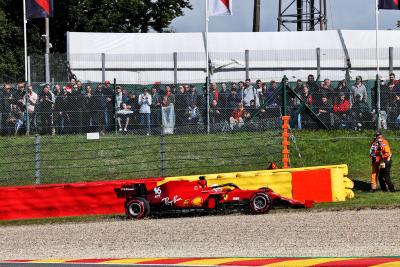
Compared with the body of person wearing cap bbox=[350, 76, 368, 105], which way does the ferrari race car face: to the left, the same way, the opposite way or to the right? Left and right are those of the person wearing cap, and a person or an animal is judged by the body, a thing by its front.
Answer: to the left

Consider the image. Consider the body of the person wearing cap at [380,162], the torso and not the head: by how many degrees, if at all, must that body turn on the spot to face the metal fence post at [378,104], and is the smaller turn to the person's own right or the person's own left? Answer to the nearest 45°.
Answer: approximately 135° to the person's own right

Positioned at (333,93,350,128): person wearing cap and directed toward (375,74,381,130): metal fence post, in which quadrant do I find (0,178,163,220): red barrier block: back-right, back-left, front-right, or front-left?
back-right

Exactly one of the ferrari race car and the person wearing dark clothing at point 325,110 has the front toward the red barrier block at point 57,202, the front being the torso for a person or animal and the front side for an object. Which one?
the person wearing dark clothing

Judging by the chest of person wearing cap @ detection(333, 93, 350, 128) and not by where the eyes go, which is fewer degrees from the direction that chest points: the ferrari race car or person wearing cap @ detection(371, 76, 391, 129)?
the ferrari race car

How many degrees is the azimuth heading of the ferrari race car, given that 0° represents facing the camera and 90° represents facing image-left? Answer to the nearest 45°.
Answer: approximately 270°

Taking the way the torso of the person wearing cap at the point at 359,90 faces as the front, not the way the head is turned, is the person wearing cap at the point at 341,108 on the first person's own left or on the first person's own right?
on the first person's own right

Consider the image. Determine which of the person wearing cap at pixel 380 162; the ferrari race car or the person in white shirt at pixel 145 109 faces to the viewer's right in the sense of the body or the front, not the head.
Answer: the ferrari race car

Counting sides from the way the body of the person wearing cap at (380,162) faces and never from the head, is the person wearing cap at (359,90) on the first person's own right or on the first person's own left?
on the first person's own right

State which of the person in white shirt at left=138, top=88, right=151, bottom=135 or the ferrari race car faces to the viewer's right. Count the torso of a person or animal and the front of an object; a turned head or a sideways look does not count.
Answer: the ferrari race car

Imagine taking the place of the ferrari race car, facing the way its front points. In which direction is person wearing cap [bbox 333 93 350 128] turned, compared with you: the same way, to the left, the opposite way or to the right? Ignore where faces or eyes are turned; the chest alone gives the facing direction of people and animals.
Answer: to the right
